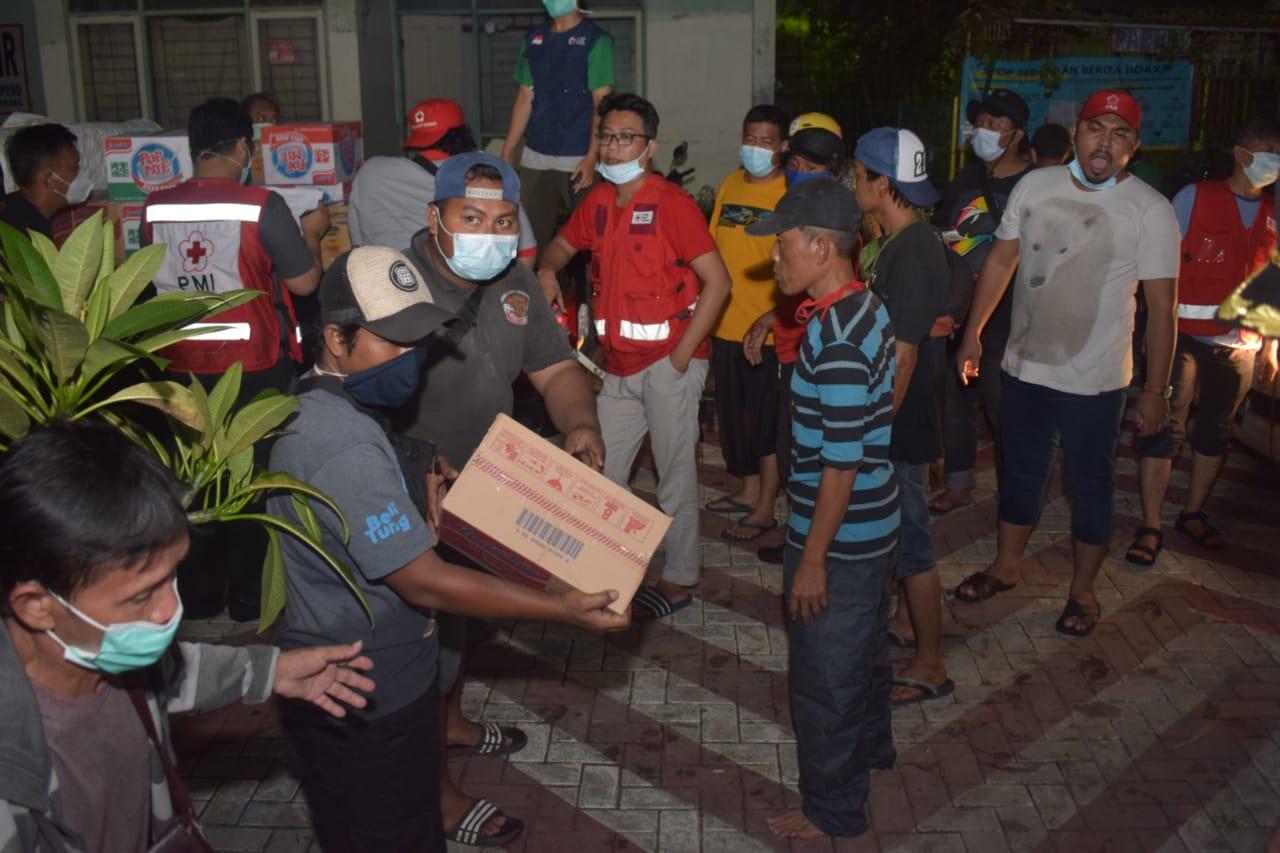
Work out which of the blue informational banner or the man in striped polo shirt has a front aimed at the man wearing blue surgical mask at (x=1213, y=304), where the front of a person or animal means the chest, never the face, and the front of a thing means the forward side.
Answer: the blue informational banner

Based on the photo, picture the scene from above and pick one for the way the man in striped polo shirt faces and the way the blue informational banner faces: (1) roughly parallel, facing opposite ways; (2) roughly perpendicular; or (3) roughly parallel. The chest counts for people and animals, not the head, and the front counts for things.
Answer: roughly perpendicular

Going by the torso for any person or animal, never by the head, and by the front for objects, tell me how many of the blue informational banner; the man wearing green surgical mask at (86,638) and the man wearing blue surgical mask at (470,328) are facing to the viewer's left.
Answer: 0

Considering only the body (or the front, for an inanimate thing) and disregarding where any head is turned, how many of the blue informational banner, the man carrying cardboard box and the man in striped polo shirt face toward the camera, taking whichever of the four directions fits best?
1

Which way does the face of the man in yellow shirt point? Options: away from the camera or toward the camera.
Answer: toward the camera

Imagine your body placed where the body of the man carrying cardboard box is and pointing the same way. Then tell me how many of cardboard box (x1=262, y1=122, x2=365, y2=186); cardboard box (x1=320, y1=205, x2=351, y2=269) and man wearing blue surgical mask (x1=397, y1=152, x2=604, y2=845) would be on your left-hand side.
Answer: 3

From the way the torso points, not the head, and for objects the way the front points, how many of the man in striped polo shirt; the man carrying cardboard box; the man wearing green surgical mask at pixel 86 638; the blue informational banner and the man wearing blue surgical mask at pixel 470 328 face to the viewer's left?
1

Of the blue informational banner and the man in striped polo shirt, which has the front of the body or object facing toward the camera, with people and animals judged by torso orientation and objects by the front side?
the blue informational banner

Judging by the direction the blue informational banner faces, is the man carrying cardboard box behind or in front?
in front

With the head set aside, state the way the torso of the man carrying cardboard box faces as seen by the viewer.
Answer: to the viewer's right

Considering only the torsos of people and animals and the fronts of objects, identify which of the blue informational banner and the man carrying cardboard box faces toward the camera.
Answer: the blue informational banner

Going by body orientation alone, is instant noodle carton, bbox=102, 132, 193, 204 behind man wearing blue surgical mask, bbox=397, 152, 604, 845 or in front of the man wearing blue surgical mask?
behind

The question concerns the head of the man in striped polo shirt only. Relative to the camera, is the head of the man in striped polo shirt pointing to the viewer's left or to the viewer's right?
to the viewer's left

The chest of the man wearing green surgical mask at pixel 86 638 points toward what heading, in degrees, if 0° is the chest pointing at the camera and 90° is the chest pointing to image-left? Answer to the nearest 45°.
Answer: approximately 315°

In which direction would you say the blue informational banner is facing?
toward the camera

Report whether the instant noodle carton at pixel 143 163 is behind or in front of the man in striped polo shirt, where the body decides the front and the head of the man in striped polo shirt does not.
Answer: in front

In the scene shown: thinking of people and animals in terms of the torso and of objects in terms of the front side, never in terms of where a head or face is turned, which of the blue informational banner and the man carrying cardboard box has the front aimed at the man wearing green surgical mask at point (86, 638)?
the blue informational banner

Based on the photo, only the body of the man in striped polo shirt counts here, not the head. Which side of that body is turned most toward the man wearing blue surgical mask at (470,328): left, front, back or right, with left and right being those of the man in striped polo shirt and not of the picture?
front
